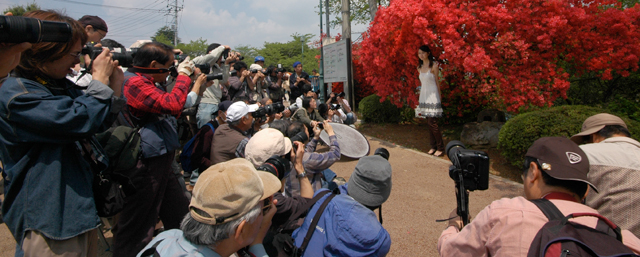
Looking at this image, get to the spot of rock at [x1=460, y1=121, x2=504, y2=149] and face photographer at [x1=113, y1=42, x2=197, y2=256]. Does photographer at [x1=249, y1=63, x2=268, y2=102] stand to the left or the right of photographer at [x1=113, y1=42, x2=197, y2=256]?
right

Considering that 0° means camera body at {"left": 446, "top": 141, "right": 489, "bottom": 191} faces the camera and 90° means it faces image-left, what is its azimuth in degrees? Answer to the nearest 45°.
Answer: approximately 135°

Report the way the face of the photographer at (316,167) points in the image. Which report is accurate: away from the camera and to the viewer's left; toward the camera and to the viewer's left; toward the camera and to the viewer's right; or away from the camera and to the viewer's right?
away from the camera and to the viewer's right

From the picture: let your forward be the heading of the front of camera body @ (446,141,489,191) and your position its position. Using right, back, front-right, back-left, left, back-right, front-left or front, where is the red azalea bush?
front-right

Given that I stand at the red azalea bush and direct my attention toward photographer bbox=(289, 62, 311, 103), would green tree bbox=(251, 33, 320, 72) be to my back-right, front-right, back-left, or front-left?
front-right

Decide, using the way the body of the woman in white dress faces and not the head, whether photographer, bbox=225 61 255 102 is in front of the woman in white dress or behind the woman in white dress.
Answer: in front

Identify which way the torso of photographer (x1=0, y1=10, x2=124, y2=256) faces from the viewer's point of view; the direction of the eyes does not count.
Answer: to the viewer's right

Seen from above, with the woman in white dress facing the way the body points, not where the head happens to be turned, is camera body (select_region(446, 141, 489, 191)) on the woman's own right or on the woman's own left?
on the woman's own left

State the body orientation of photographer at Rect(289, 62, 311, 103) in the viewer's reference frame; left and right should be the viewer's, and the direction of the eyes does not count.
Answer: facing the viewer and to the right of the viewer

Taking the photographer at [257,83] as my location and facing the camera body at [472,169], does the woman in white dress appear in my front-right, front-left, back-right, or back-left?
front-left

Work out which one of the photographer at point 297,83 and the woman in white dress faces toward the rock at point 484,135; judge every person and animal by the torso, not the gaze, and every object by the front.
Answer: the photographer

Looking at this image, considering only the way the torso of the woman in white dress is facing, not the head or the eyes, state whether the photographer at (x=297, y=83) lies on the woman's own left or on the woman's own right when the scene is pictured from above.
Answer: on the woman's own right

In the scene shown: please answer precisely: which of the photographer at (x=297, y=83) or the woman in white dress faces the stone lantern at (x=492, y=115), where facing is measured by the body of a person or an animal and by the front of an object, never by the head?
the photographer

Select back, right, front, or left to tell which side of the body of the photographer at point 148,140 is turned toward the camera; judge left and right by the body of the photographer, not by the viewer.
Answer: right

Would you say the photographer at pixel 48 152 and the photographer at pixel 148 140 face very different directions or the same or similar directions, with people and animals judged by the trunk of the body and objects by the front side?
same or similar directions

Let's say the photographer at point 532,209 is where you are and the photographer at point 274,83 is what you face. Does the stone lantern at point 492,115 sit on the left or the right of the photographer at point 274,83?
right

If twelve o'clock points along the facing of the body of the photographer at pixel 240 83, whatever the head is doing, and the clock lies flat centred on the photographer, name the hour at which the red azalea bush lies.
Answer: The red azalea bush is roughly at 11 o'clock from the photographer.
